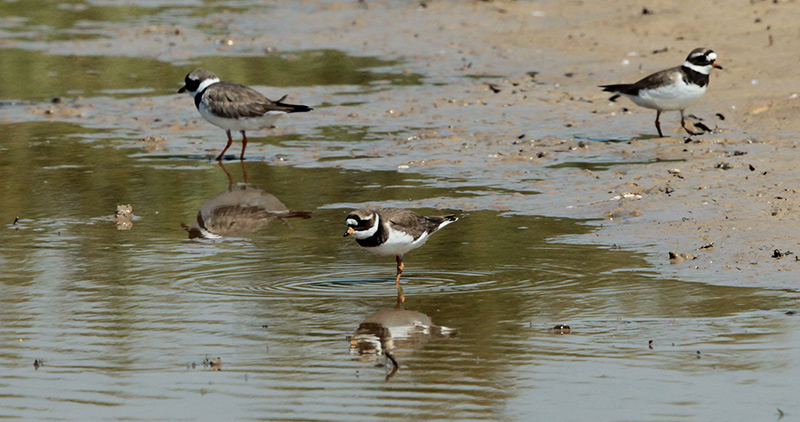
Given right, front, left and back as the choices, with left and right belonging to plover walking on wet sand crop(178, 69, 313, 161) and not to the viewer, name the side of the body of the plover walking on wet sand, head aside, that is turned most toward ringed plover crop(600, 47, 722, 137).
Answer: back

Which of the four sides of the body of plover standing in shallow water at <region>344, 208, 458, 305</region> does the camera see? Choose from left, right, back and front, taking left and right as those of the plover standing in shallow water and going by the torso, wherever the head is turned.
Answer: left

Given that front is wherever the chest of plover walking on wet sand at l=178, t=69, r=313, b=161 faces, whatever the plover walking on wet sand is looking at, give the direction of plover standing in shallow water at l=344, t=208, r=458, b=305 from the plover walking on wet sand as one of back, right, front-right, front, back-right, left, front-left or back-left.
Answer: left

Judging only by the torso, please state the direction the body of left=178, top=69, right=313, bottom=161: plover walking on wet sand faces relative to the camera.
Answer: to the viewer's left

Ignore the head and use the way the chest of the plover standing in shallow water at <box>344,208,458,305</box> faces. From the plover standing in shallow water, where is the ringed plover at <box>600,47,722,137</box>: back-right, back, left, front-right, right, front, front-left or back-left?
back-right

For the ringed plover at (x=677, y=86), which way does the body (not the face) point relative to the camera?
to the viewer's right

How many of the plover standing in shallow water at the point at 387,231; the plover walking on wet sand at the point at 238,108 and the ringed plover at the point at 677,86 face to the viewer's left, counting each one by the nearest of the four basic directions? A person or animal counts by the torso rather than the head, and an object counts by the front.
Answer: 2

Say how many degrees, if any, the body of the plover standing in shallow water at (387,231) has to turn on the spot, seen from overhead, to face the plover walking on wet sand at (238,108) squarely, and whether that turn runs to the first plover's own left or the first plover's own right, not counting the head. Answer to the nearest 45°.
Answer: approximately 90° to the first plover's own right

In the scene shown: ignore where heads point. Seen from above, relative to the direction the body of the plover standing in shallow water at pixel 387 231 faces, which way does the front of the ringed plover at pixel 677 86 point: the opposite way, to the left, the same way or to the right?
the opposite way

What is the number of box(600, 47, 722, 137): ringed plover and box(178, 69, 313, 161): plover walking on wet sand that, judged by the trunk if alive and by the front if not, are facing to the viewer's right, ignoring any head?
1

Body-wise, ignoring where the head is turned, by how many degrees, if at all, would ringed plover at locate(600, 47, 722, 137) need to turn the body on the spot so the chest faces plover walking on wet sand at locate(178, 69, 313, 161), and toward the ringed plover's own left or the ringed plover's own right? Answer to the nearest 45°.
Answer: approximately 180°

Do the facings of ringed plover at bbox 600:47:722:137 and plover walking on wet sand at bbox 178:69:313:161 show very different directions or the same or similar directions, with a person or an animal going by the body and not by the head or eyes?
very different directions
